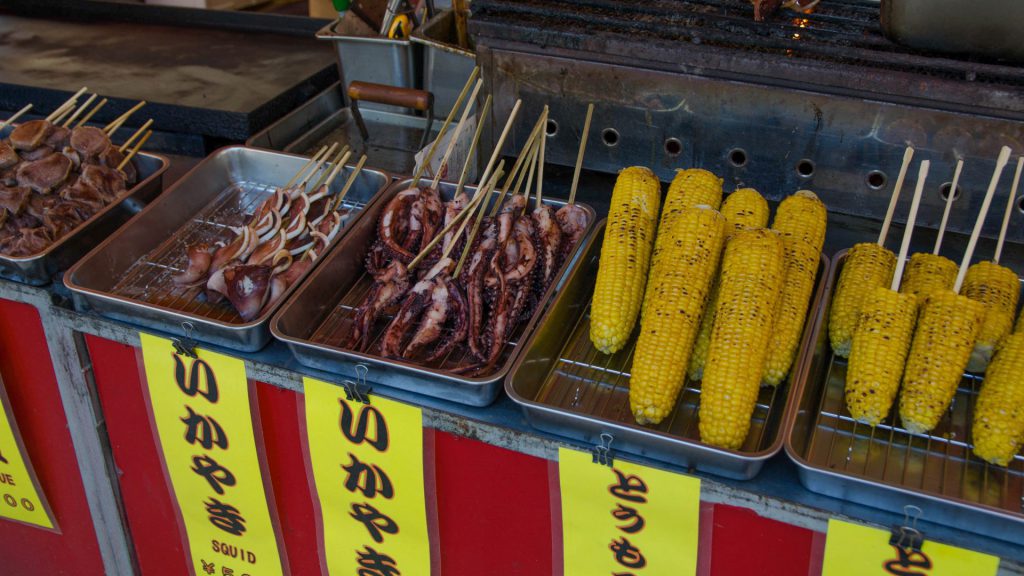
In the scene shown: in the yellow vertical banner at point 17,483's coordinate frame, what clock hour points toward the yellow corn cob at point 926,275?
The yellow corn cob is roughly at 9 o'clock from the yellow vertical banner.

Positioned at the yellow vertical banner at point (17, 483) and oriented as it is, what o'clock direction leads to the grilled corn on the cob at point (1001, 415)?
The grilled corn on the cob is roughly at 9 o'clock from the yellow vertical banner.

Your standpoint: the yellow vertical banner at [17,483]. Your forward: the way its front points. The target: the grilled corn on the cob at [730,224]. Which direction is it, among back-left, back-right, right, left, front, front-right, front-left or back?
left

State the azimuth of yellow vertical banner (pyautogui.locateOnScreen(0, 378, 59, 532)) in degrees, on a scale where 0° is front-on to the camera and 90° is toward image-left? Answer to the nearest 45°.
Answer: approximately 45°

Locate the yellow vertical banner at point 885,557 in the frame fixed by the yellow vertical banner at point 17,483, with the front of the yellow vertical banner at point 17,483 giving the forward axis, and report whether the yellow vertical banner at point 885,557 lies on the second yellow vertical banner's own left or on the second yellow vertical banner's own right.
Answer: on the second yellow vertical banner's own left

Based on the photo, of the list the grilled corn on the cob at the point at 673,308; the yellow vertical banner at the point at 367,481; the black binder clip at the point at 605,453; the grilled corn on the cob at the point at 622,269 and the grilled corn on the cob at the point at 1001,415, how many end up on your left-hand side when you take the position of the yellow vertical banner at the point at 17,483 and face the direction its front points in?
5

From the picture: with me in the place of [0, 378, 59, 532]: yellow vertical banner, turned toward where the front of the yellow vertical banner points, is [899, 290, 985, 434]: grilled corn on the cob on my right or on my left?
on my left

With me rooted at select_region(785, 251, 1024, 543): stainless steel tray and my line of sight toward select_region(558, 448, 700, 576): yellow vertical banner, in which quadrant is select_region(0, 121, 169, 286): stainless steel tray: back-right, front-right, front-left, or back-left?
front-right

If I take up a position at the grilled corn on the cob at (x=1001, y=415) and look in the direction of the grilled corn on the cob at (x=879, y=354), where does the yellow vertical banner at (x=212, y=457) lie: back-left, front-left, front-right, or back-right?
front-left

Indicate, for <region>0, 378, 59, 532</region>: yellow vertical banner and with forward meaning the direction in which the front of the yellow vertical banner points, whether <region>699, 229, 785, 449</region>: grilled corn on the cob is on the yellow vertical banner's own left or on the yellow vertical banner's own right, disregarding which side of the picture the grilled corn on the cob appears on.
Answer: on the yellow vertical banner's own left

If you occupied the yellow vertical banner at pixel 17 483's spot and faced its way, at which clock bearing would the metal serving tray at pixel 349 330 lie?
The metal serving tray is roughly at 9 o'clock from the yellow vertical banner.

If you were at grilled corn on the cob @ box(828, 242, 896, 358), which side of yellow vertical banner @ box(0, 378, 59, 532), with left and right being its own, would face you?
left

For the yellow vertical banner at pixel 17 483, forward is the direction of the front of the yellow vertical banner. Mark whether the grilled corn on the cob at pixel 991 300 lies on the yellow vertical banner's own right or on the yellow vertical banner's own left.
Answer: on the yellow vertical banner's own left

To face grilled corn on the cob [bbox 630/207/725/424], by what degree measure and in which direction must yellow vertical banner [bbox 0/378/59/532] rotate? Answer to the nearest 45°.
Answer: approximately 90° to its left

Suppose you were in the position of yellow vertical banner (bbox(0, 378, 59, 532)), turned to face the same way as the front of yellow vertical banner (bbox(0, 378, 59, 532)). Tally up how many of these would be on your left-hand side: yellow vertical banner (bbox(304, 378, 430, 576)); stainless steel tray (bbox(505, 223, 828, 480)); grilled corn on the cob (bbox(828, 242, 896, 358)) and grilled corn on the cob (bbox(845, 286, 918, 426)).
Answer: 4
